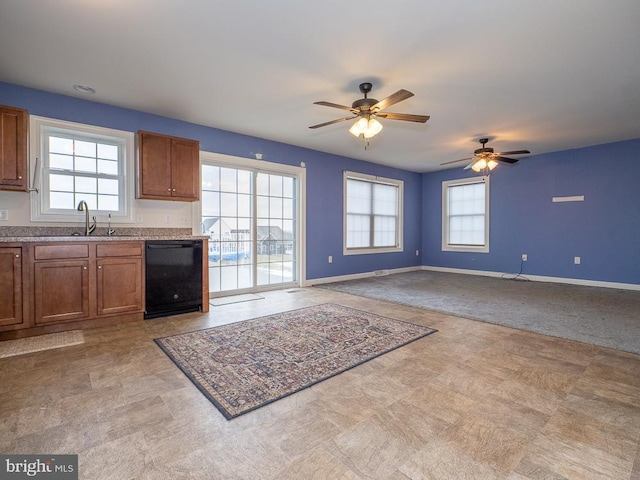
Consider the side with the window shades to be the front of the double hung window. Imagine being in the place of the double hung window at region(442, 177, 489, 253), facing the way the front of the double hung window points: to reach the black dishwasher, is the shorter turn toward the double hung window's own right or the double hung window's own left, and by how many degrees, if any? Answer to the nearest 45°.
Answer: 0° — it already faces it

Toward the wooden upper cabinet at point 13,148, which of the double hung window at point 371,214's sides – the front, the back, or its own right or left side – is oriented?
right

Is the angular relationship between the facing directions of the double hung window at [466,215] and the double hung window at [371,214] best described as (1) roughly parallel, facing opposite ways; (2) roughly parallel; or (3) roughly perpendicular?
roughly perpendicular

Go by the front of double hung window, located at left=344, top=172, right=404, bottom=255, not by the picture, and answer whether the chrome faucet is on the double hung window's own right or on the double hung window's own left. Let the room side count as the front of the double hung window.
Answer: on the double hung window's own right

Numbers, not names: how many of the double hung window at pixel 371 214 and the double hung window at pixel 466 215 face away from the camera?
0

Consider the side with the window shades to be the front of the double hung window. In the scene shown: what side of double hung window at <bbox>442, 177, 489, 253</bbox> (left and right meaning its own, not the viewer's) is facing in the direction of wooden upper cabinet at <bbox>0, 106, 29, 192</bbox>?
front

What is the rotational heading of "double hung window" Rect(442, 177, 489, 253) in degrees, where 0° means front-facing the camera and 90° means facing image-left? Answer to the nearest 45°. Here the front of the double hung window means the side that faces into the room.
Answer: approximately 45°

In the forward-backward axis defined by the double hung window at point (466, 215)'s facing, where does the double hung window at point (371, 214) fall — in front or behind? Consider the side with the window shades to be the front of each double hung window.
in front

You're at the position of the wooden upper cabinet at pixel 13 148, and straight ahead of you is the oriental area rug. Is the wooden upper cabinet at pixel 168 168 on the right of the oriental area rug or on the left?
left

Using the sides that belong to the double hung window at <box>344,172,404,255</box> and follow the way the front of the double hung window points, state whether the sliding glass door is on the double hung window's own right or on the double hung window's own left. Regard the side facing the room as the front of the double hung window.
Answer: on the double hung window's own right

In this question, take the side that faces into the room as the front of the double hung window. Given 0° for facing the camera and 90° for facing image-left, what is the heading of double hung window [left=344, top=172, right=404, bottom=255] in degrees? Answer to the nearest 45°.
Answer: approximately 315°

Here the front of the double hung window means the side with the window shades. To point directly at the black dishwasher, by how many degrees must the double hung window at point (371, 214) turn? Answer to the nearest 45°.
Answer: approximately 90° to its right
